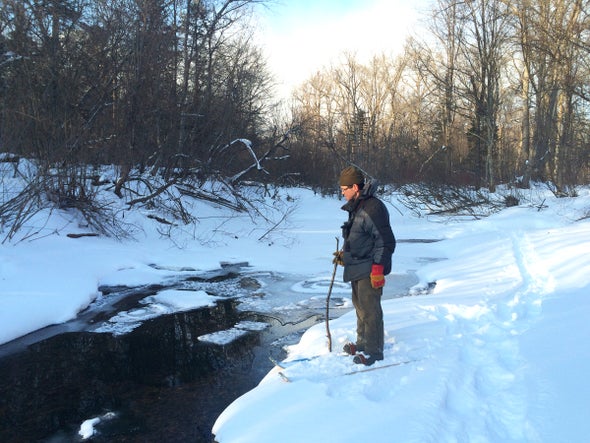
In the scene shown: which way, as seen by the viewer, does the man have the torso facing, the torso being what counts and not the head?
to the viewer's left

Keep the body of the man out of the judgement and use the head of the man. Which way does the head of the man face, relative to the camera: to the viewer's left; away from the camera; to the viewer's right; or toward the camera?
to the viewer's left
